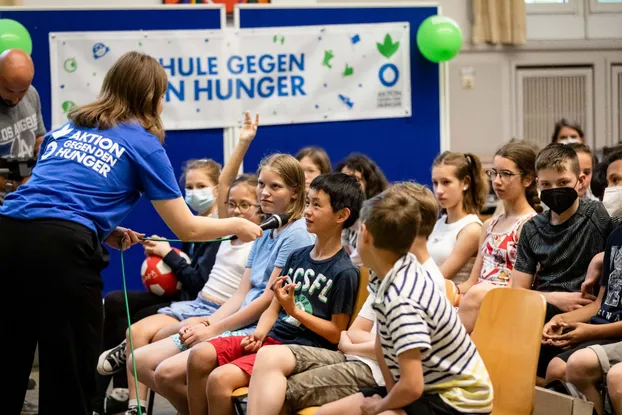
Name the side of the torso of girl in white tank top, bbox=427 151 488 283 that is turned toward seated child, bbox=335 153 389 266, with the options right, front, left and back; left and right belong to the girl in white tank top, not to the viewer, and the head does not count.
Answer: right

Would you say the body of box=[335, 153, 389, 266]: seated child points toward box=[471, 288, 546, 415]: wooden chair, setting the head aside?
no

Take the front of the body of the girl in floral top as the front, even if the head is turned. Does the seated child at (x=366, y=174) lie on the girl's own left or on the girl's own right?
on the girl's own right

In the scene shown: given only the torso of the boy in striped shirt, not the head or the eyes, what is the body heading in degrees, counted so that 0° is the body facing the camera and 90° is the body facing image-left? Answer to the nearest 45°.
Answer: approximately 135°

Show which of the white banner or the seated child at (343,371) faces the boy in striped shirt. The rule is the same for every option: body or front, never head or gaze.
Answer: the white banner

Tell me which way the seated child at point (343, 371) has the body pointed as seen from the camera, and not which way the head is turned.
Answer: to the viewer's left

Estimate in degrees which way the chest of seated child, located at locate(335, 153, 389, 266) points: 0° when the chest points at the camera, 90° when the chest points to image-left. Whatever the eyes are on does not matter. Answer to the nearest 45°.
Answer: approximately 45°

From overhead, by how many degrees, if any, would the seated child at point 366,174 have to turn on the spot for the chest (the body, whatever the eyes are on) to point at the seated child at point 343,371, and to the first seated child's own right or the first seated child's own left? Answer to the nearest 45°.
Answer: approximately 45° to the first seated child's own left

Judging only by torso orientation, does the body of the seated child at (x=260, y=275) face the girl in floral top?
no

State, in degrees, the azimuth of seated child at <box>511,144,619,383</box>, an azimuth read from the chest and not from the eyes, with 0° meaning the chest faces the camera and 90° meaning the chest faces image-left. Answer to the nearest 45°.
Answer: approximately 45°

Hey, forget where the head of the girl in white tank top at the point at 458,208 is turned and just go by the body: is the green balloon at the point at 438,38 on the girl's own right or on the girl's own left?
on the girl's own right

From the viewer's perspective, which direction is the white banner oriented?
toward the camera

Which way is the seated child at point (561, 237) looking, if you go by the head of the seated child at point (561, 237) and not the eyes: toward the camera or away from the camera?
toward the camera

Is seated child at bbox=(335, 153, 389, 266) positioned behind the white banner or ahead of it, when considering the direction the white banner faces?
ahead

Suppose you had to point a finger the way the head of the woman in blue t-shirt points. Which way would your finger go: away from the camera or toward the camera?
away from the camera
